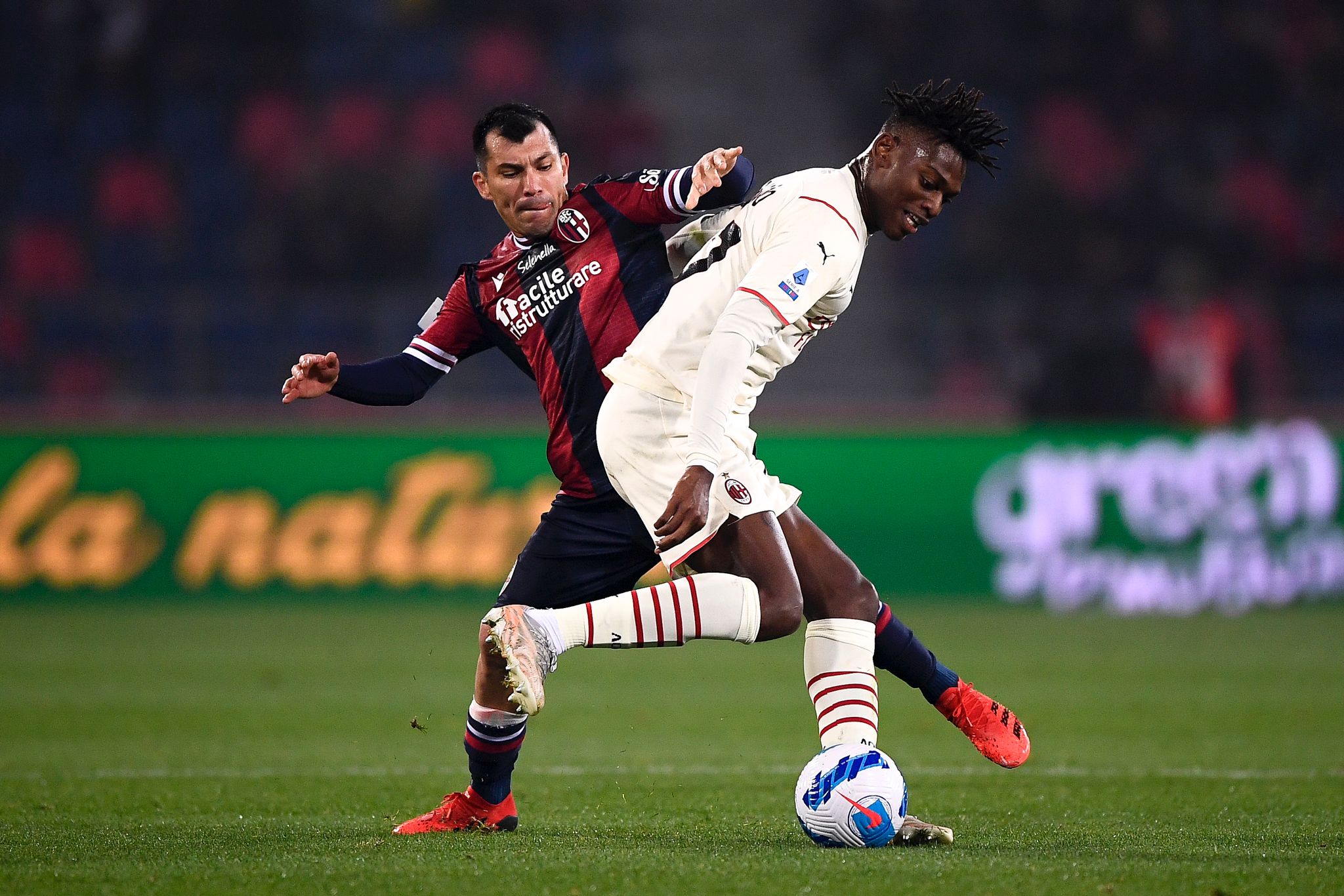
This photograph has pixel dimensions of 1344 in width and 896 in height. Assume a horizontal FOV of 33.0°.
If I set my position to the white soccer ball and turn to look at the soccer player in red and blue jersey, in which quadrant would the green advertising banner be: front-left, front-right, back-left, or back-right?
front-right

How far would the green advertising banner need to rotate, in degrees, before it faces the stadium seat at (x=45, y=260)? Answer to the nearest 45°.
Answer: approximately 135° to its right

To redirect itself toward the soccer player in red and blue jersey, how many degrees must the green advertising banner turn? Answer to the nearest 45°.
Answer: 0° — it already faces them

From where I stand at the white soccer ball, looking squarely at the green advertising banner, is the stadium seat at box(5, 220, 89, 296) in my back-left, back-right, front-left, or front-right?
front-left

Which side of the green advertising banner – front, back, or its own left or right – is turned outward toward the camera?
front

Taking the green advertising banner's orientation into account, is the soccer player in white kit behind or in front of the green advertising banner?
in front

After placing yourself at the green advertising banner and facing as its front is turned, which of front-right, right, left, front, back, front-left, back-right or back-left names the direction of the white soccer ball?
front

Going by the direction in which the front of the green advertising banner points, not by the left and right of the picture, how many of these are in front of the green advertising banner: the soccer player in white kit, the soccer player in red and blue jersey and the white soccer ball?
3

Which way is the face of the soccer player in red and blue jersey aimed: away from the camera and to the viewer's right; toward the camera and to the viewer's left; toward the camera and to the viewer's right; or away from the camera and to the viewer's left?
toward the camera and to the viewer's right
